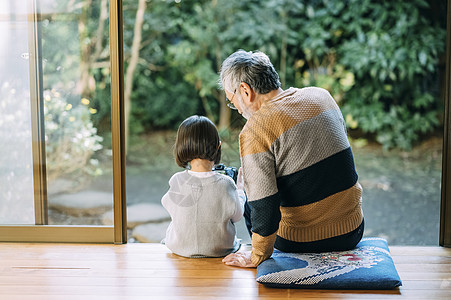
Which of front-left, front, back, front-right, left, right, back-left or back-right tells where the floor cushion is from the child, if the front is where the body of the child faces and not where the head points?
back-right

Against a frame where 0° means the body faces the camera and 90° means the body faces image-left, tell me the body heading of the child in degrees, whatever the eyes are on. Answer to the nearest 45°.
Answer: approximately 180°

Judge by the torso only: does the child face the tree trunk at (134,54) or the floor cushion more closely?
the tree trunk

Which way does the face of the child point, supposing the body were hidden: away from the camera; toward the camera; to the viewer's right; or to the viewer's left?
away from the camera

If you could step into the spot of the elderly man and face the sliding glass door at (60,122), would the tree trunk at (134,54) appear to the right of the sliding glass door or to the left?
right

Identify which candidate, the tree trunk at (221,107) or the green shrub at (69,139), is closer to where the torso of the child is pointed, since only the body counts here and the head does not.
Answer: the tree trunk

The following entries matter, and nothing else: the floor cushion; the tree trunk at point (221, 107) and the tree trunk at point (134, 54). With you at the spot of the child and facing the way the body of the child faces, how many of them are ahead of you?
2

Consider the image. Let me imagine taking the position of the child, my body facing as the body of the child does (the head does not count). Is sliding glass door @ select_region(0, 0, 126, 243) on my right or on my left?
on my left

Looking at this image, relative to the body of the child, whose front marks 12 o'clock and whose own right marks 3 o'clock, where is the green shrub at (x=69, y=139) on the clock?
The green shrub is roughly at 10 o'clock from the child.

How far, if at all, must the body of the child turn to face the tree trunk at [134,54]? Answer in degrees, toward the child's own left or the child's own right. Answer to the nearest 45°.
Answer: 0° — they already face it

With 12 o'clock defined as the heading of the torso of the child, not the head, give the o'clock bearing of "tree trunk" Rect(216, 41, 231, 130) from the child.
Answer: The tree trunk is roughly at 12 o'clock from the child.
